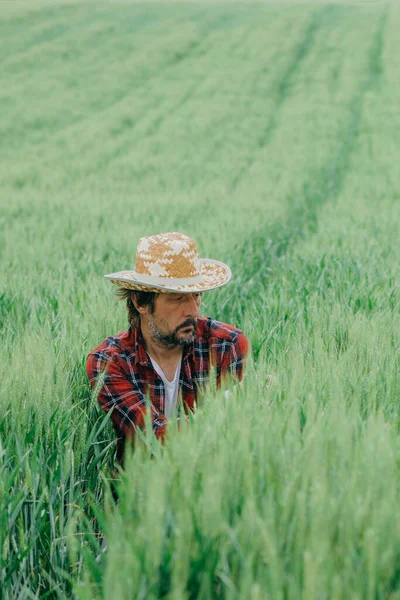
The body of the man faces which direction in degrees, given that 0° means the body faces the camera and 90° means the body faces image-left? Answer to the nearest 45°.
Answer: approximately 315°

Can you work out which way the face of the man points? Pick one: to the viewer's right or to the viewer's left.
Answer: to the viewer's right
